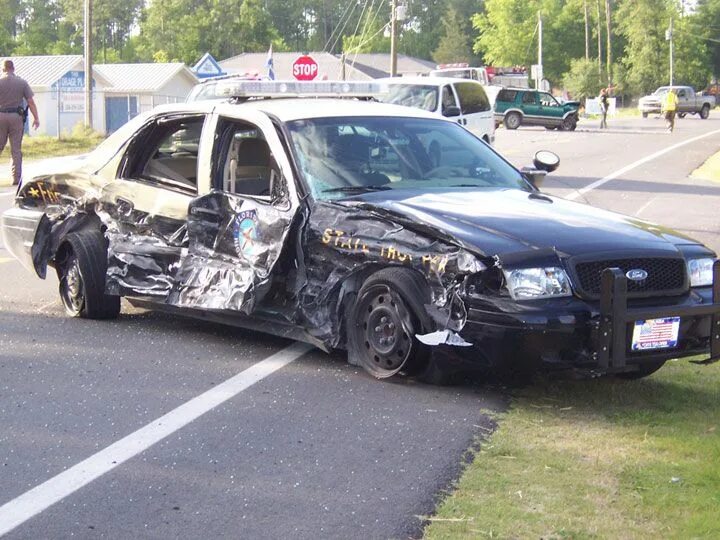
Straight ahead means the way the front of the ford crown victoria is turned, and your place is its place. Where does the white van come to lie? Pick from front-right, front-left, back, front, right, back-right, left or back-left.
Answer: back-left

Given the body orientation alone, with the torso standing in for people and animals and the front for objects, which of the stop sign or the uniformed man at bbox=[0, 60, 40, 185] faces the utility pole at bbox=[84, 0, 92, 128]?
the uniformed man

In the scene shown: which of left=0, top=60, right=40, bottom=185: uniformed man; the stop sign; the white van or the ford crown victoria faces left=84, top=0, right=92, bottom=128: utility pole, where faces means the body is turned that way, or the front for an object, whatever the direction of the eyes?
the uniformed man

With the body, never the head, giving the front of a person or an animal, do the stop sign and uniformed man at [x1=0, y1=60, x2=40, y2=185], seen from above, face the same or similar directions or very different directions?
very different directions

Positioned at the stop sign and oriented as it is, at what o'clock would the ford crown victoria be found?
The ford crown victoria is roughly at 12 o'clock from the stop sign.

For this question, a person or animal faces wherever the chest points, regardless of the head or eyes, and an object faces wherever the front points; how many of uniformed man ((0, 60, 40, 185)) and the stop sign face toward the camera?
1
